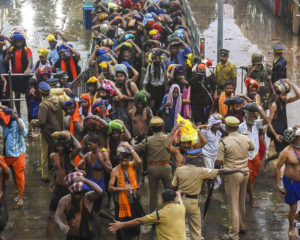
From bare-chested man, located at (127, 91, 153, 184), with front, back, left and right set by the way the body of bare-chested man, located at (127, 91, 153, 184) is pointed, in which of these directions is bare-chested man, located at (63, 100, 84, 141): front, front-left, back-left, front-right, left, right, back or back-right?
right

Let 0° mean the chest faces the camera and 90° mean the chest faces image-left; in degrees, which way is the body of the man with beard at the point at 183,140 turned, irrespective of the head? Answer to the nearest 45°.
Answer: approximately 0°

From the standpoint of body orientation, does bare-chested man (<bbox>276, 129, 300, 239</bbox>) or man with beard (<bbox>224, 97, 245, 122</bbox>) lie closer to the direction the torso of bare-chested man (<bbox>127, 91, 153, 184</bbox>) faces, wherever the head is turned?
the bare-chested man

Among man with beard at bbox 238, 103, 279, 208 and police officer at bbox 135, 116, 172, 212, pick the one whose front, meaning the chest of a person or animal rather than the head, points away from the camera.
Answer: the police officer

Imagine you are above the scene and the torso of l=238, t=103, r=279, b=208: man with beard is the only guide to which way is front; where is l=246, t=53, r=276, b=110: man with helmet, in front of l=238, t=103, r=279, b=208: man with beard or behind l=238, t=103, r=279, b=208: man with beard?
behind

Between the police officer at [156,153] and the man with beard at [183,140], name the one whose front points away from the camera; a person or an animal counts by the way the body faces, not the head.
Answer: the police officer

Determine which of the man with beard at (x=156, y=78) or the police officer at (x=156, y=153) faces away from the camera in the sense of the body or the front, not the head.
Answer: the police officer

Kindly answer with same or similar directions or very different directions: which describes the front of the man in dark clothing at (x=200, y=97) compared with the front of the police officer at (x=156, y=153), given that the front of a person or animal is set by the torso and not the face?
very different directions

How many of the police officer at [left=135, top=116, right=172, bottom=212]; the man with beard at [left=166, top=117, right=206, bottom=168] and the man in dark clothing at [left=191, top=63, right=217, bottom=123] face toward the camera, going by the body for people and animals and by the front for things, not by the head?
2

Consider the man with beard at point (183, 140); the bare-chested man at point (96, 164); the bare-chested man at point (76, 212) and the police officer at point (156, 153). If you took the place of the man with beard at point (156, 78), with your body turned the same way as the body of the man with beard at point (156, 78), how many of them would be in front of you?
4

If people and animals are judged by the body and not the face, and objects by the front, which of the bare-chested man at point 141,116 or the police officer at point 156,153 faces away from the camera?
the police officer

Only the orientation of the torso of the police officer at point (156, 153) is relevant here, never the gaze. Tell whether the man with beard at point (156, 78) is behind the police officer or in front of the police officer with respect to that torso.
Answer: in front
